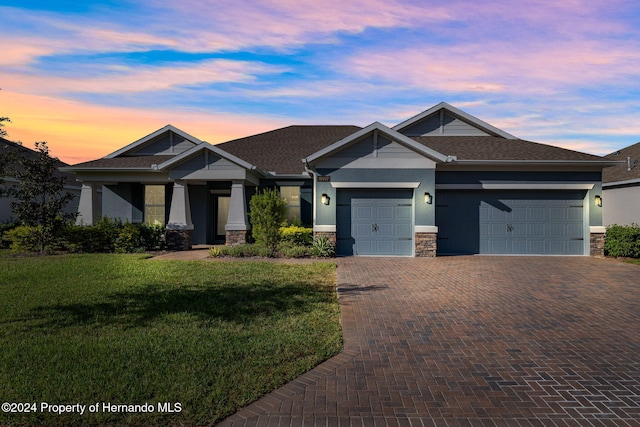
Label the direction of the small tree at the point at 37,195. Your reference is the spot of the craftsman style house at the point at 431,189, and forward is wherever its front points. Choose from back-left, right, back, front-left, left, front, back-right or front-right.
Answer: right

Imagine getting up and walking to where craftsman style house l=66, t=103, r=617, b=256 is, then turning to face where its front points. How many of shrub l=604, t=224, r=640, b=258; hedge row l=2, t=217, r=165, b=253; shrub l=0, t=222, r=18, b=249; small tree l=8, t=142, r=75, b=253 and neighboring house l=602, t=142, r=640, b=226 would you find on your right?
3

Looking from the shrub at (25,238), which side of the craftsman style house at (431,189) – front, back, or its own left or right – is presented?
right

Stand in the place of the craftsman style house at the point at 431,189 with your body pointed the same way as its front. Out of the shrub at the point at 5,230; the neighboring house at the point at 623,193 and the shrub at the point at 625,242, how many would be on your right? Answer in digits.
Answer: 1

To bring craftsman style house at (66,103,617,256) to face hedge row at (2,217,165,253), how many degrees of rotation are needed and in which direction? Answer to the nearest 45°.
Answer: approximately 90° to its right

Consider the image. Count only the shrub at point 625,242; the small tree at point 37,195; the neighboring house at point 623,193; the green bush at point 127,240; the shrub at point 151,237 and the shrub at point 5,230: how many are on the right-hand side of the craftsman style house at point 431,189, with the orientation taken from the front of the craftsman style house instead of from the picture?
4

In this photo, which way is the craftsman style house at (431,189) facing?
toward the camera

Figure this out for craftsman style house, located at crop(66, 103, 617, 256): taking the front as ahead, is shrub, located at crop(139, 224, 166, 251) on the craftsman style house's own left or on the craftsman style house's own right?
on the craftsman style house's own right

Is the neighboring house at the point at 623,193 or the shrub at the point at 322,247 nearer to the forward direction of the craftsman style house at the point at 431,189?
the shrub

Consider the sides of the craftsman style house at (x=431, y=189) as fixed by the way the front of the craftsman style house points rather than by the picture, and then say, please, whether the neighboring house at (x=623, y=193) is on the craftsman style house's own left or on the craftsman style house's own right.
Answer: on the craftsman style house's own left

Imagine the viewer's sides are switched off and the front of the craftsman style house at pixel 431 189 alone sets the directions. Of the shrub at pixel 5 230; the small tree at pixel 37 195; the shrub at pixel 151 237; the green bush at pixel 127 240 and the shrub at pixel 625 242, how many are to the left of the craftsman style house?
1

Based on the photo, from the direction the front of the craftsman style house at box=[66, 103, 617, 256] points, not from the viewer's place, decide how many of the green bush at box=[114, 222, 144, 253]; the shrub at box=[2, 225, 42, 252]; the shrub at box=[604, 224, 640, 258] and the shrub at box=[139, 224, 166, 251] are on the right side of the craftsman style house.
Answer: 3

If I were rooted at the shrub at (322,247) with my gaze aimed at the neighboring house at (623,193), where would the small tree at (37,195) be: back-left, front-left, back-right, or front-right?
back-left

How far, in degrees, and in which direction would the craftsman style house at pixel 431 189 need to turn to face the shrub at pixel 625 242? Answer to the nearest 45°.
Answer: approximately 90° to its left

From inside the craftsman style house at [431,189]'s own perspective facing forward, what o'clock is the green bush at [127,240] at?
The green bush is roughly at 3 o'clock from the craftsman style house.

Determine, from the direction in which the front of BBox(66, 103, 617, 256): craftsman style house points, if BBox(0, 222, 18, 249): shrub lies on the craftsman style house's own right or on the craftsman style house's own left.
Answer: on the craftsman style house's own right

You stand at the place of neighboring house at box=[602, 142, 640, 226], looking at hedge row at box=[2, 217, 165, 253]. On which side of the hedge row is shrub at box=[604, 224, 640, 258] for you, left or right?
left
